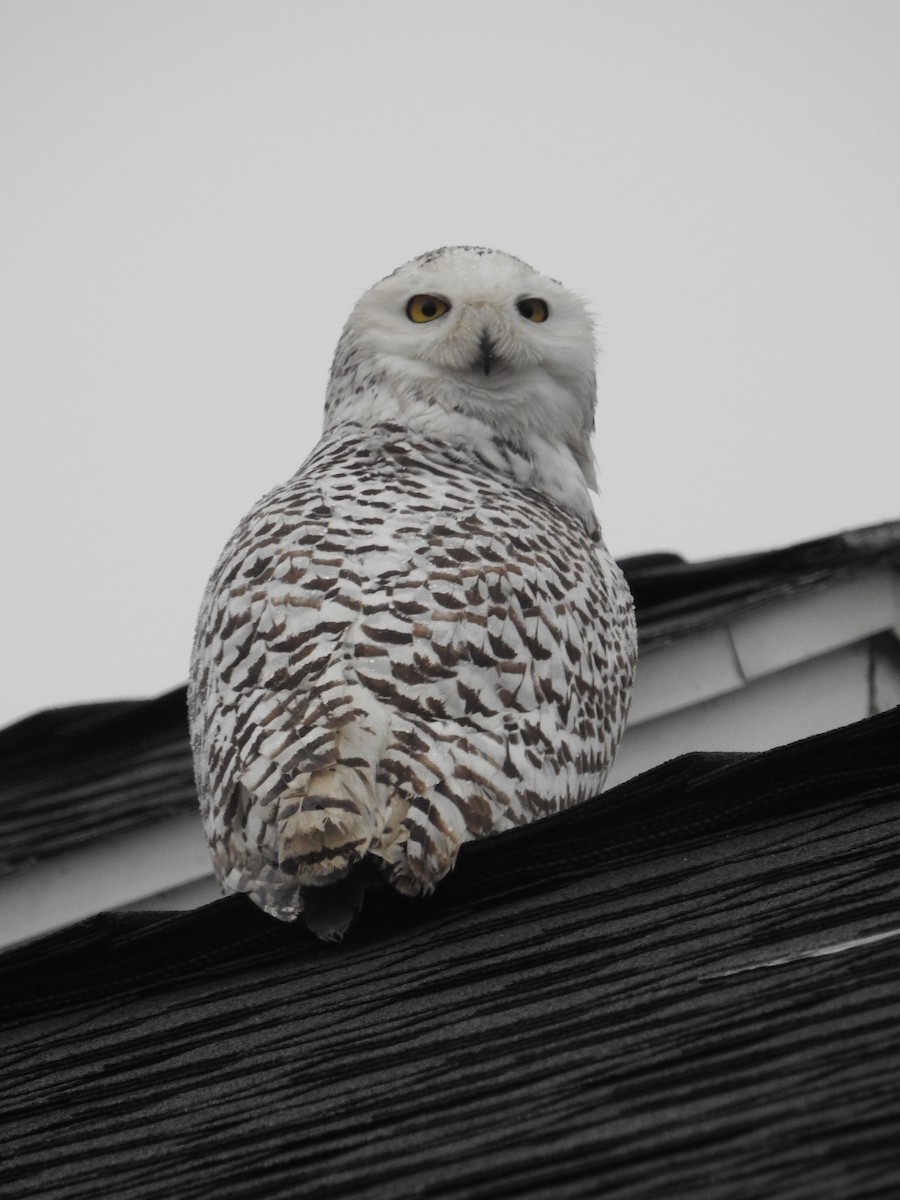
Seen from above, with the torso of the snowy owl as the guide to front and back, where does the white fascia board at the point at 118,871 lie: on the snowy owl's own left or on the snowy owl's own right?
on the snowy owl's own left

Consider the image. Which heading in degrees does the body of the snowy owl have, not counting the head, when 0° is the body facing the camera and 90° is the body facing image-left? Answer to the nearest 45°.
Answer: approximately 225°
